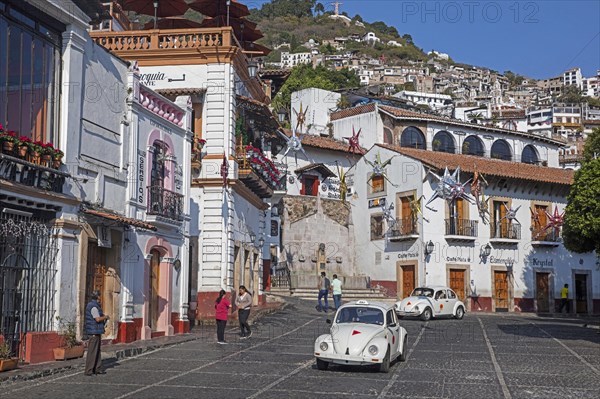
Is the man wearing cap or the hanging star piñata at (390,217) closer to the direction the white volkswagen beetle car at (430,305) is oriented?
the man wearing cap

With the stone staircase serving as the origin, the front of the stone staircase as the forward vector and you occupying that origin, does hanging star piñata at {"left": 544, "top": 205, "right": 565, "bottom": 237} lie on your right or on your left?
on your left

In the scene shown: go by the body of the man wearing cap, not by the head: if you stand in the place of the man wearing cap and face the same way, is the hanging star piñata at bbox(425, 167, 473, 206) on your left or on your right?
on your left

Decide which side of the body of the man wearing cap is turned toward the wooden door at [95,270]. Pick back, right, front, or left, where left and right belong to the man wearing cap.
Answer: left

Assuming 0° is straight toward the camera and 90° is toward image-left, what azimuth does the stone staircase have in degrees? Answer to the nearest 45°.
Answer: approximately 0°

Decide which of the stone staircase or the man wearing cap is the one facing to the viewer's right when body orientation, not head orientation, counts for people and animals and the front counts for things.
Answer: the man wearing cap

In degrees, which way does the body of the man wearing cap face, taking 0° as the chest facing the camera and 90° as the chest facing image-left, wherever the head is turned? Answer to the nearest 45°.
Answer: approximately 270°

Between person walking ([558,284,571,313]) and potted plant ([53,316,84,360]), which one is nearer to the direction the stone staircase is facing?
the potted plant

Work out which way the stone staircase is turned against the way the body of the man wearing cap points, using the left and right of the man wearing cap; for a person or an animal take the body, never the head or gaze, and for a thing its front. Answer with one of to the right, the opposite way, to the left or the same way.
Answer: to the right

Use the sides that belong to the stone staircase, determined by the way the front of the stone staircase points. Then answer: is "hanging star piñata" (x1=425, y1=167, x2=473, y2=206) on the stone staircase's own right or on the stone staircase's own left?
on the stone staircase's own left

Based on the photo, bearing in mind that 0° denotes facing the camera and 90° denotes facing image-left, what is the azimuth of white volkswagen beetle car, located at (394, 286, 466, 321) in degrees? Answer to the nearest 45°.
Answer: approximately 45°

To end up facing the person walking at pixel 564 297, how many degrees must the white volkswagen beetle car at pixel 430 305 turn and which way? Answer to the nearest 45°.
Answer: approximately 180°

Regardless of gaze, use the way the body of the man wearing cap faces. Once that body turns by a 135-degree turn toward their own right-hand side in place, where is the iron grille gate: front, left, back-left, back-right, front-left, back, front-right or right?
right

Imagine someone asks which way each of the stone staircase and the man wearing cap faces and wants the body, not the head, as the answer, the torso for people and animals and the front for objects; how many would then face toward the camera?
1
